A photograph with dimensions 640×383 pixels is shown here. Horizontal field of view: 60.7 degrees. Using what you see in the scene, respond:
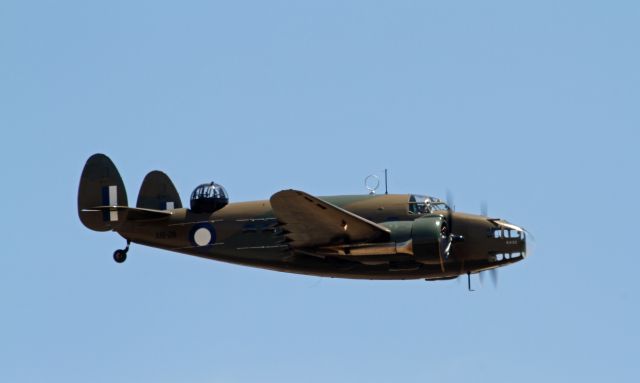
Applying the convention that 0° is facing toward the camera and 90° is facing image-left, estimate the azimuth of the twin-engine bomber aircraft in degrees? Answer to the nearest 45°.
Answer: approximately 270°
